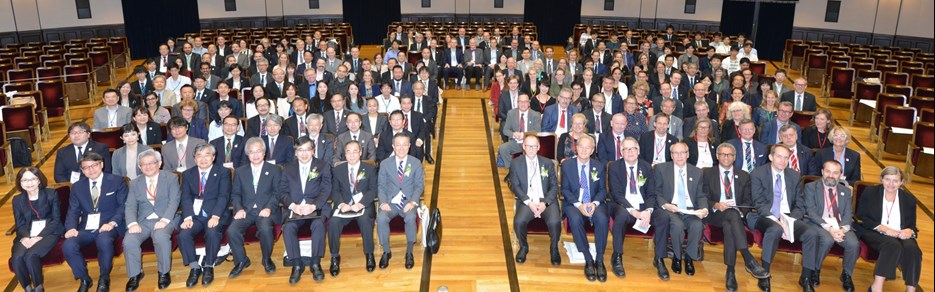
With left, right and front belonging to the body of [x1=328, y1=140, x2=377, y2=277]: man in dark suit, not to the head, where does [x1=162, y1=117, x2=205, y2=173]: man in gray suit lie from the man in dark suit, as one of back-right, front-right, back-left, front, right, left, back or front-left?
back-right

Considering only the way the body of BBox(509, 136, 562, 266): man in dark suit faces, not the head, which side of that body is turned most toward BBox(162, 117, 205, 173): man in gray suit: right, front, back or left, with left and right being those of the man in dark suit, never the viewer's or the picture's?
right

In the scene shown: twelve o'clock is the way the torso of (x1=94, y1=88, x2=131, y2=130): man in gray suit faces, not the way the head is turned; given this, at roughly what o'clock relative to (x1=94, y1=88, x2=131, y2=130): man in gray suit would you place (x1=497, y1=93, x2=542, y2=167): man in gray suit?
(x1=497, y1=93, x2=542, y2=167): man in gray suit is roughly at 10 o'clock from (x1=94, y1=88, x2=131, y2=130): man in gray suit.

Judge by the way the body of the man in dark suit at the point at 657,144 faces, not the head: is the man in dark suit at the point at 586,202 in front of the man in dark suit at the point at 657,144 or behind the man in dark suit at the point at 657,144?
in front

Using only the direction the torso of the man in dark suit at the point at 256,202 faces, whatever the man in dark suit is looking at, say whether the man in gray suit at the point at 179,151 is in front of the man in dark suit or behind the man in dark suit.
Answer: behind

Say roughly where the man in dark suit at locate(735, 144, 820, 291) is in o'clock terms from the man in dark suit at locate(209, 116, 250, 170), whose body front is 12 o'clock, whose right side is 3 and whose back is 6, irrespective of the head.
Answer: the man in dark suit at locate(735, 144, 820, 291) is roughly at 10 o'clock from the man in dark suit at locate(209, 116, 250, 170).

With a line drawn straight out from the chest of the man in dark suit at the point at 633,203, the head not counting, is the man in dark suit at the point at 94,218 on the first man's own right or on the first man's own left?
on the first man's own right
